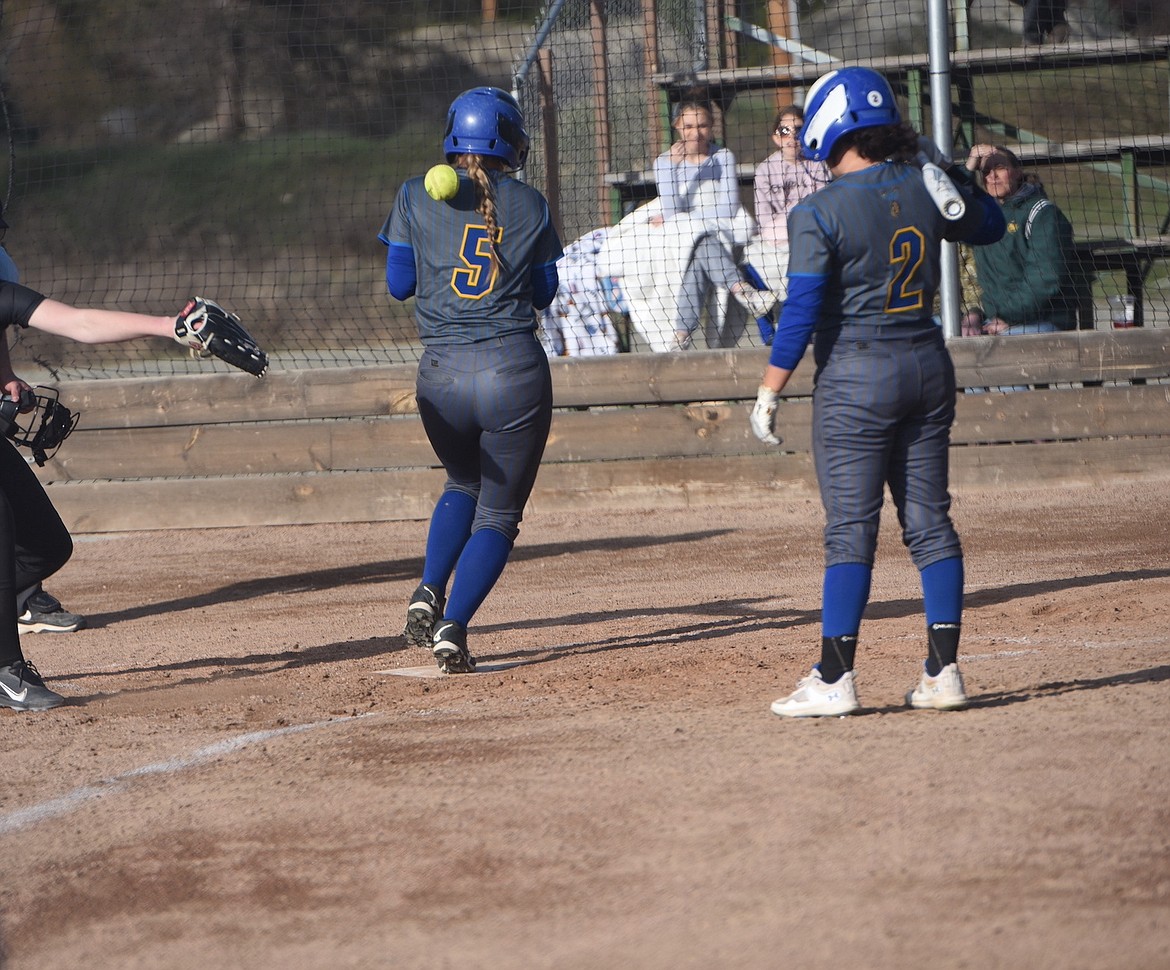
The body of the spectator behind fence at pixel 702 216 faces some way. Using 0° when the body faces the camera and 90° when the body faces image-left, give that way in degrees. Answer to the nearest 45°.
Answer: approximately 0°

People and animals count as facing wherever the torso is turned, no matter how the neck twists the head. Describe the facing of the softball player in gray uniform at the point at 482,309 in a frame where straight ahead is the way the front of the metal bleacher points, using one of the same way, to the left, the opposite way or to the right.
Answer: the opposite way

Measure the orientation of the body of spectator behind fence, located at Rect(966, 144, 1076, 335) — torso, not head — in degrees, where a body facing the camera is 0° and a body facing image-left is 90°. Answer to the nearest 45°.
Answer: approximately 45°

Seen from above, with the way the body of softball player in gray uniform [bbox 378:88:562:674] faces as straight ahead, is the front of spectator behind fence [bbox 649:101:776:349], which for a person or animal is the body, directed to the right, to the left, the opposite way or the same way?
the opposite way

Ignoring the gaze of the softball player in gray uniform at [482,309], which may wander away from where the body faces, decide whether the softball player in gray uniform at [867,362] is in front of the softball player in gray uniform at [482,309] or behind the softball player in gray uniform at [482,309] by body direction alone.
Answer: behind

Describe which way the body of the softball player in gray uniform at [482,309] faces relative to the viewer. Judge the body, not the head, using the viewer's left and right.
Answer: facing away from the viewer
